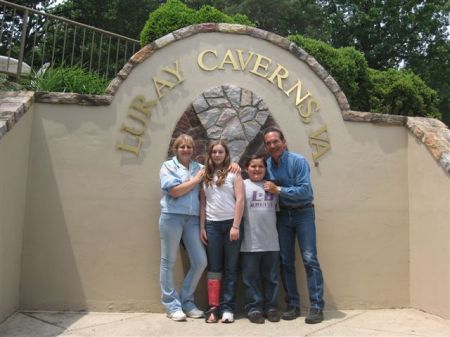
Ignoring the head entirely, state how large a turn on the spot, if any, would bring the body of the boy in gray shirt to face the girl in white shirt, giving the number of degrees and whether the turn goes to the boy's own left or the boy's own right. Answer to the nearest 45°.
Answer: approximately 90° to the boy's own right

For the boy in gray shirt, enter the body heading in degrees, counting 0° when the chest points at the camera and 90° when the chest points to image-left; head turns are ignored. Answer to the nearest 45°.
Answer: approximately 0°

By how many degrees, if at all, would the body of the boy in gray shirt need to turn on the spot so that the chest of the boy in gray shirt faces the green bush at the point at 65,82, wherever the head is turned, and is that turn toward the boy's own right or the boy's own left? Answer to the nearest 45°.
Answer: approximately 90° to the boy's own right

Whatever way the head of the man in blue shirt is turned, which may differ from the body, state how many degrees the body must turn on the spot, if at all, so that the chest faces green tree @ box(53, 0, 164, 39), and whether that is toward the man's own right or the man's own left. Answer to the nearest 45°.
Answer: approximately 90° to the man's own right

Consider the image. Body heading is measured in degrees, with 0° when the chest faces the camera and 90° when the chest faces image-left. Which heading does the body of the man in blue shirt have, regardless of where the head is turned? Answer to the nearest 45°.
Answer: approximately 45°
